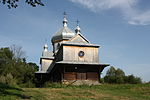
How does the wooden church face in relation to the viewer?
toward the camera
